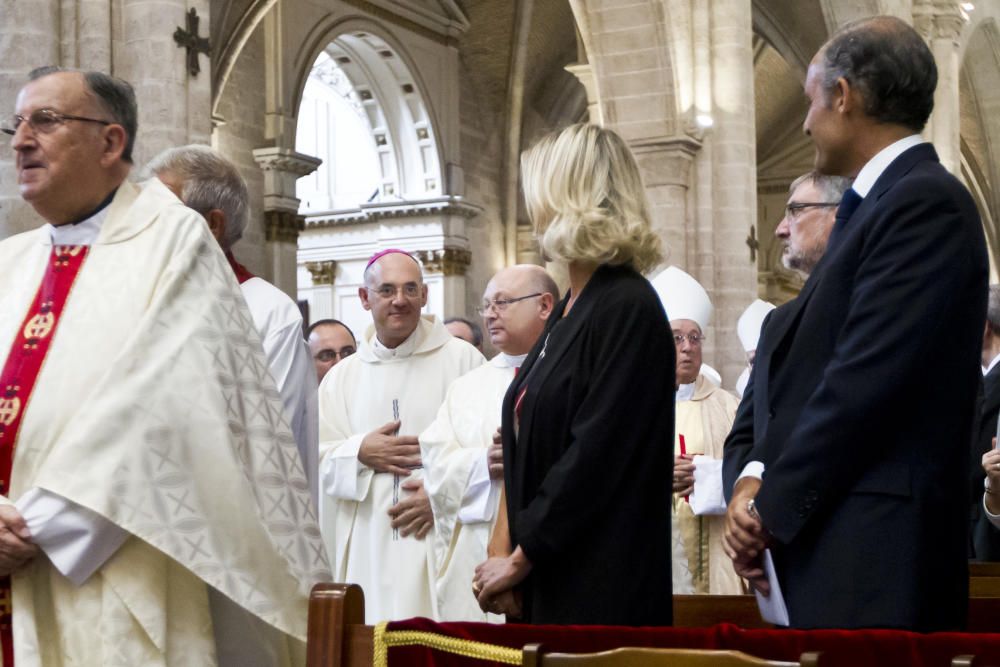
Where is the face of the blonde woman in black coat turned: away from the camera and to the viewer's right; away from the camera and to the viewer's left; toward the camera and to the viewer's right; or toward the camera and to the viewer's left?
away from the camera and to the viewer's left

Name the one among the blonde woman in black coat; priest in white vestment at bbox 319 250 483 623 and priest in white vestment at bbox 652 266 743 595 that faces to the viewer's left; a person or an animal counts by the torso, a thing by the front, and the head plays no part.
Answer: the blonde woman in black coat

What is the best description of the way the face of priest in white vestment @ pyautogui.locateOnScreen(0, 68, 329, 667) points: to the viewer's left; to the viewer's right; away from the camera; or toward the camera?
to the viewer's left

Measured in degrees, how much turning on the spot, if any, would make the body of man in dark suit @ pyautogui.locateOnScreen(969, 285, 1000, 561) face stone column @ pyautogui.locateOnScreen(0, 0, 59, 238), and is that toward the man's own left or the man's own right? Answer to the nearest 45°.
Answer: approximately 45° to the man's own right

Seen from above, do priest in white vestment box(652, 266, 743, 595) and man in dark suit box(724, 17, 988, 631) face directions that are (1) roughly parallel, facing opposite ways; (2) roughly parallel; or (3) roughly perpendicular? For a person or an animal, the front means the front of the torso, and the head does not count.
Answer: roughly perpendicular

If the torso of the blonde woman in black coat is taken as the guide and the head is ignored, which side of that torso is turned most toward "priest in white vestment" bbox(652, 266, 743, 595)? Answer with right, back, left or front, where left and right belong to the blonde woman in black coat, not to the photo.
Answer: right

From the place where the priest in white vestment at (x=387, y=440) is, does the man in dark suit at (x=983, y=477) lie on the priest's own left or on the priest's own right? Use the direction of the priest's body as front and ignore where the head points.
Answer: on the priest's own left

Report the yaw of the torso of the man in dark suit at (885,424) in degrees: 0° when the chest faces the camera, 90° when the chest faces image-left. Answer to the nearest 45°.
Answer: approximately 90°
